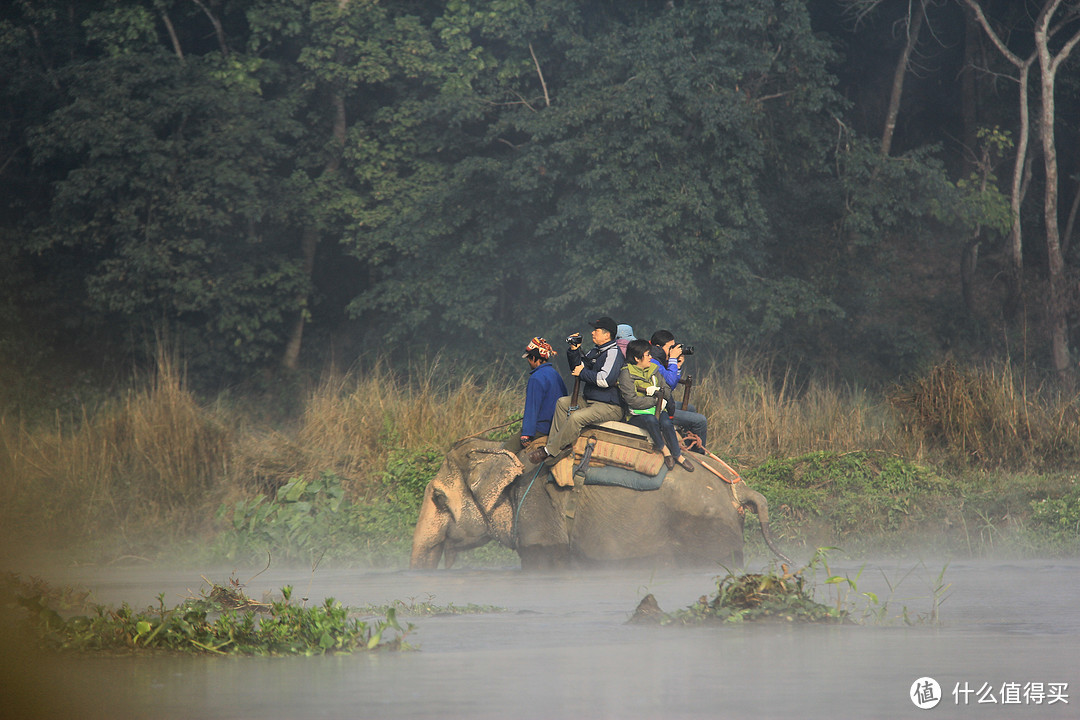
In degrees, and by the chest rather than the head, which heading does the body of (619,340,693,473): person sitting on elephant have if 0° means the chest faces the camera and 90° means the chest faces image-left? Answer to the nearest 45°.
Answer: approximately 315°

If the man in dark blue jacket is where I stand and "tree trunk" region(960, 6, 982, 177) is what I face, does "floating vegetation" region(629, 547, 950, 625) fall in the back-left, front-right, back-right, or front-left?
back-right

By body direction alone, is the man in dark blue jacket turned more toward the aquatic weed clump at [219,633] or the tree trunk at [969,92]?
the aquatic weed clump

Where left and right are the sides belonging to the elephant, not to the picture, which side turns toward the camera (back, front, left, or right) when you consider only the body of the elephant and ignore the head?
left

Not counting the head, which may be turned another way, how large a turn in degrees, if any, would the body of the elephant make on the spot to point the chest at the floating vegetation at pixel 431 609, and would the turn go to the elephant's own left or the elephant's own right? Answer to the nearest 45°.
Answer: approximately 45° to the elephant's own left
